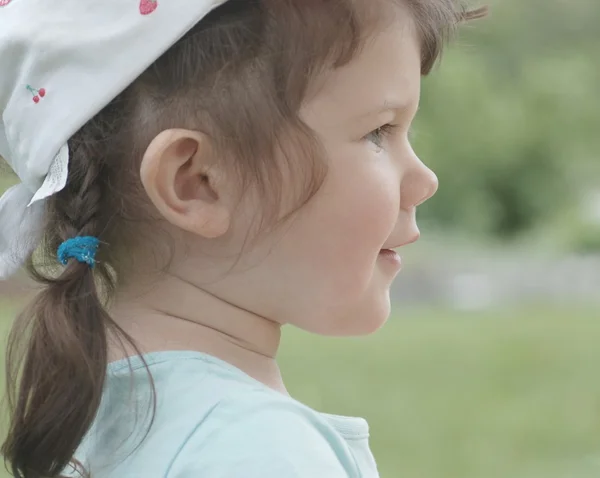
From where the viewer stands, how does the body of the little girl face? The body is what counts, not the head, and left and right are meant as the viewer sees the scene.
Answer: facing to the right of the viewer

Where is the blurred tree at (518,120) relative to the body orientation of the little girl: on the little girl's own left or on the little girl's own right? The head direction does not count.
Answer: on the little girl's own left

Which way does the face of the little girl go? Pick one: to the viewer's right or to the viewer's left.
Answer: to the viewer's right
